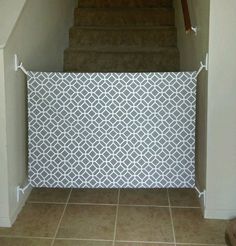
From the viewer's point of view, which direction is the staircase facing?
toward the camera

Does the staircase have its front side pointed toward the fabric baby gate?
yes
